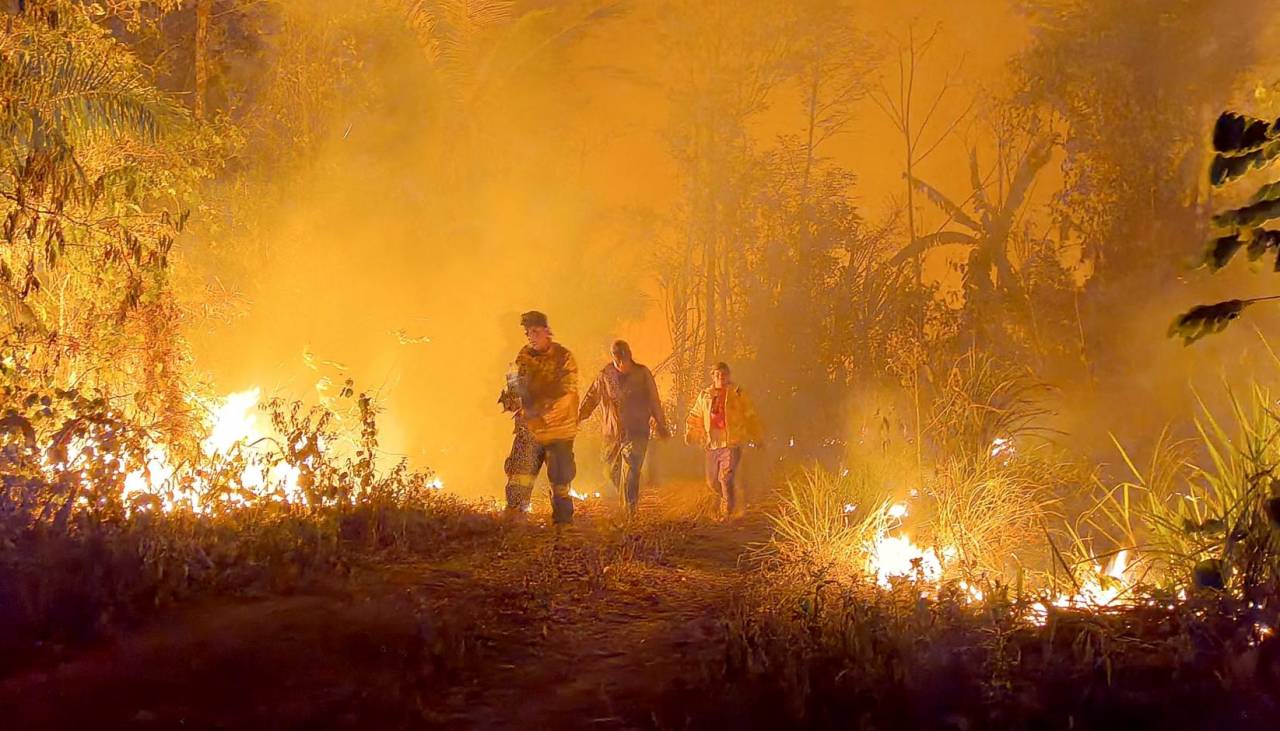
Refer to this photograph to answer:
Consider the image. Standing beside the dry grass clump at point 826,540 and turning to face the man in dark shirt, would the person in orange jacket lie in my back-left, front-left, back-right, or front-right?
front-right

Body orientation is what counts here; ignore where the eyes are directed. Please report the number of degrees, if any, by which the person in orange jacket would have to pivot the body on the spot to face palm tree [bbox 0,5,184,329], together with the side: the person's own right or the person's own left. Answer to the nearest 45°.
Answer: approximately 45° to the person's own right

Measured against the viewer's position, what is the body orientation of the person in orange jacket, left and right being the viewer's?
facing the viewer

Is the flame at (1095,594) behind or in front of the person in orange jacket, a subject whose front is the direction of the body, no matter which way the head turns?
in front

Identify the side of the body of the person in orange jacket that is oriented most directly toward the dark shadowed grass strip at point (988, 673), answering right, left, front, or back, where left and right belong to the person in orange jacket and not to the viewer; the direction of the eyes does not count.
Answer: front

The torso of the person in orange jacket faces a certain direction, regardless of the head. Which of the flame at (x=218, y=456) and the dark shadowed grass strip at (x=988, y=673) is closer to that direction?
the dark shadowed grass strip

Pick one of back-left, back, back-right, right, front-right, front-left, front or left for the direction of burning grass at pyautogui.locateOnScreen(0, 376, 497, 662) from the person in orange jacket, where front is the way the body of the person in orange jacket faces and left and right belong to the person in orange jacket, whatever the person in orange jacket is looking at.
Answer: front-right

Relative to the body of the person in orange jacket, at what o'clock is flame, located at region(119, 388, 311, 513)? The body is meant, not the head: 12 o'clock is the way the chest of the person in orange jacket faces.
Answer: The flame is roughly at 2 o'clock from the person in orange jacket.

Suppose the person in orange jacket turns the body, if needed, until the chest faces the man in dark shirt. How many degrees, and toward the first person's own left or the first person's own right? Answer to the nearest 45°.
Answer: approximately 45° to the first person's own right

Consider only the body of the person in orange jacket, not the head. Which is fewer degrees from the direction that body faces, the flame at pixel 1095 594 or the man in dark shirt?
the flame

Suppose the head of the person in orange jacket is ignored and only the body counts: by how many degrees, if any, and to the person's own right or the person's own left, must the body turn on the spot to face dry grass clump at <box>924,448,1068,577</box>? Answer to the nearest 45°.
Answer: approximately 45° to the person's own left

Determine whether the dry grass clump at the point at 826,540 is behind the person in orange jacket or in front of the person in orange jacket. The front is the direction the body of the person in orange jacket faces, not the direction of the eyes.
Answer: in front
